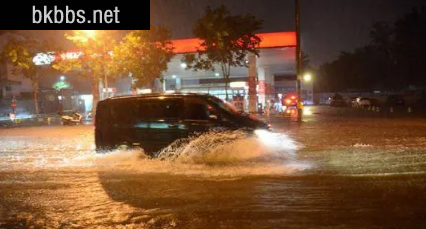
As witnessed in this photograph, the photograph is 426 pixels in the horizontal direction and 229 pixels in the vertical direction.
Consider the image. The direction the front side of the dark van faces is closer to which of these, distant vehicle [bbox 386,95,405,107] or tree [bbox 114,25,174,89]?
the distant vehicle

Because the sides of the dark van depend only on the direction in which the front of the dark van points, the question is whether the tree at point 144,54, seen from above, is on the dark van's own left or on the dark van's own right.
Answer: on the dark van's own left

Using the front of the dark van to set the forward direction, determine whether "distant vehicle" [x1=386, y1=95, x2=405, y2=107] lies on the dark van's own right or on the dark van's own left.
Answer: on the dark van's own left

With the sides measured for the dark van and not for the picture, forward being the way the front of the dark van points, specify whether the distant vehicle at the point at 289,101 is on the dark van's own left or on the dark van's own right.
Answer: on the dark van's own left

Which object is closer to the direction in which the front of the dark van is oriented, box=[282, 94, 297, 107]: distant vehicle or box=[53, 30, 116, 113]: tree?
the distant vehicle

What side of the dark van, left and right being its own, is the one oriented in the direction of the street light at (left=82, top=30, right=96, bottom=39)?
left

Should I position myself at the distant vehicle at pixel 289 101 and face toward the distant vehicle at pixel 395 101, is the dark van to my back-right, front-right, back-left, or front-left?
back-right

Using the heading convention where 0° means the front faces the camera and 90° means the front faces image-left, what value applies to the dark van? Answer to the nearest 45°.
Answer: approximately 270°

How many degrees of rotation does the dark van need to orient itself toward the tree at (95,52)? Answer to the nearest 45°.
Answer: approximately 90° to its left

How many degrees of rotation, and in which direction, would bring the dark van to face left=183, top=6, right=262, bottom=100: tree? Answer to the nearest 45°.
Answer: approximately 90° to its left

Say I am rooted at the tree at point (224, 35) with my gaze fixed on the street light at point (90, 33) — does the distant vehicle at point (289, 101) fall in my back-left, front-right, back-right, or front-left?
back-right
